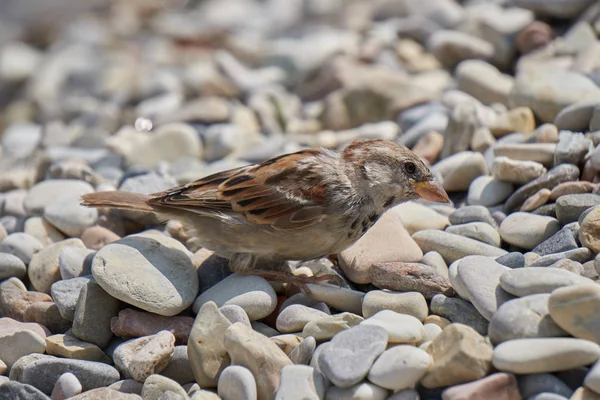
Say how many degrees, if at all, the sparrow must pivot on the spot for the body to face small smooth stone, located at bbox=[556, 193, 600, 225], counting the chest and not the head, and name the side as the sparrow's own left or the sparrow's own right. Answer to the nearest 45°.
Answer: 0° — it already faces it

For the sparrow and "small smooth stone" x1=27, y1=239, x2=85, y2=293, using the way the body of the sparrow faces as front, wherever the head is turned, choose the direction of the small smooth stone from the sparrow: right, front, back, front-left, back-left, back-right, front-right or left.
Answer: back

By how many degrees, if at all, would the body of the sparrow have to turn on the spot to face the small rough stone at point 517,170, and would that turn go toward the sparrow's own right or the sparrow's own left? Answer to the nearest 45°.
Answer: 0° — it already faces it

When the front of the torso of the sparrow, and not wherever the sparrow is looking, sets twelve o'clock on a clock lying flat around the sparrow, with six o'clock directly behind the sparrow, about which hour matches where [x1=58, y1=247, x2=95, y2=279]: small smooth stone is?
The small smooth stone is roughly at 6 o'clock from the sparrow.

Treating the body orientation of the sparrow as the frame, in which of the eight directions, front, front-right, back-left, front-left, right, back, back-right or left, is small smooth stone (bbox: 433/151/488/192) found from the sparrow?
front-left

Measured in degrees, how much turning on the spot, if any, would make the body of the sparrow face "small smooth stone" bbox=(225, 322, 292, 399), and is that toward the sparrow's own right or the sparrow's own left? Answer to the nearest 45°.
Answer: approximately 90° to the sparrow's own right

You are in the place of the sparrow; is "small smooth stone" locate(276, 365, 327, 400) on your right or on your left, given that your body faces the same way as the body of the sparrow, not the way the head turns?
on your right

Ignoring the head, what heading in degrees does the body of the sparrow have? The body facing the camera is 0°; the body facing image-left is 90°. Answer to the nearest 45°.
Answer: approximately 270°

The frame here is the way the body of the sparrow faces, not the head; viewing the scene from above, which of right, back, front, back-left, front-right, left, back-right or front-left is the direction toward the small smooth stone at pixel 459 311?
front-right

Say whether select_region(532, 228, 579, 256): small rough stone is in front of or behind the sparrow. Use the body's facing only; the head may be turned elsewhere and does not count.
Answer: in front

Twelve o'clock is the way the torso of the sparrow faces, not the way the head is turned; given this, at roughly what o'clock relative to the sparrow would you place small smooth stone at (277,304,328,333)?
The small smooth stone is roughly at 3 o'clock from the sparrow.

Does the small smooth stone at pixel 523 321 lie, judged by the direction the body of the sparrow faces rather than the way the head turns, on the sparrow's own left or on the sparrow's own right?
on the sparrow's own right

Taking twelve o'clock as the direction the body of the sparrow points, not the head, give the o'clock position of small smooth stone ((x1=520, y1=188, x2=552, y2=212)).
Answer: The small smooth stone is roughly at 12 o'clock from the sparrow.

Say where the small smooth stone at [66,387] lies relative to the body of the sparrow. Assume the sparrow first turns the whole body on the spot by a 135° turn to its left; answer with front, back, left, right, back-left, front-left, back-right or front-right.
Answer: left

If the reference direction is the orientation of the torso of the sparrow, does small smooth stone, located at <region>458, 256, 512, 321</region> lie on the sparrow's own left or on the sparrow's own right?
on the sparrow's own right
